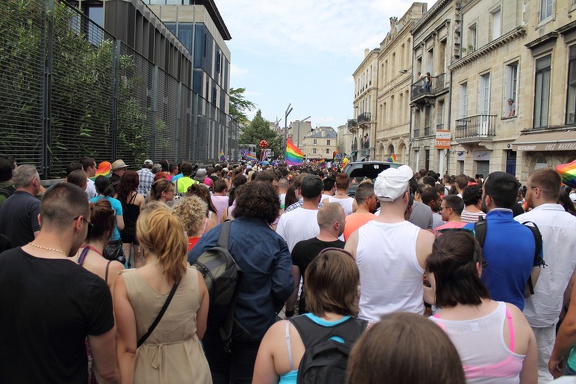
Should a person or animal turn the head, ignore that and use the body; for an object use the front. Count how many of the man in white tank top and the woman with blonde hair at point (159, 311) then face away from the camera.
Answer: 2

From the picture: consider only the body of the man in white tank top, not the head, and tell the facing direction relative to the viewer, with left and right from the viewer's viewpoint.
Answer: facing away from the viewer

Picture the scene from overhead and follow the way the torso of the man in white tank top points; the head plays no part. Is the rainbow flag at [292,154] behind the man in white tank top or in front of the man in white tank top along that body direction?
in front

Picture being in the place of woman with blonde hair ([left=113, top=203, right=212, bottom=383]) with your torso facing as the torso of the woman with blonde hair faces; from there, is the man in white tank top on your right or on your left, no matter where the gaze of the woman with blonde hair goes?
on your right

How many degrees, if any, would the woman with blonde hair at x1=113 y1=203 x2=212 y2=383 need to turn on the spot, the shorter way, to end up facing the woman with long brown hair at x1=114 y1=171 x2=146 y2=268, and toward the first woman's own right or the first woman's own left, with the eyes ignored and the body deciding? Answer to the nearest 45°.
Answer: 0° — they already face them

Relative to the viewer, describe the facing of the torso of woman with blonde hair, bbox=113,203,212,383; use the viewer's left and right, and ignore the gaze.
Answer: facing away from the viewer

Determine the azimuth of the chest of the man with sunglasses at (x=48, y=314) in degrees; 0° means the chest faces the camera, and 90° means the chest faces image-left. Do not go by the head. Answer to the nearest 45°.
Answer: approximately 225°

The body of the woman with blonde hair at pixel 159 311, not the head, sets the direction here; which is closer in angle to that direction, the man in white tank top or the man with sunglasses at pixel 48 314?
the man in white tank top

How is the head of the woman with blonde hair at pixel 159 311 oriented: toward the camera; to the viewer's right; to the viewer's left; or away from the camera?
away from the camera

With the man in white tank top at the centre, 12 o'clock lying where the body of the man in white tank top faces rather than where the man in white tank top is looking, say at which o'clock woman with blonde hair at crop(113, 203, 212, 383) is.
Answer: The woman with blonde hair is roughly at 8 o'clock from the man in white tank top.

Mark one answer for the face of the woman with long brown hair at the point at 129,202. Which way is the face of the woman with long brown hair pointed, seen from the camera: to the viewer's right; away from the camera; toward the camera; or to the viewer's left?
away from the camera

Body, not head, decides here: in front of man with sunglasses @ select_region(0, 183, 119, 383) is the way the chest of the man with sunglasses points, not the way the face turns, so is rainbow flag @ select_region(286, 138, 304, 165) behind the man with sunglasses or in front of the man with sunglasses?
in front
